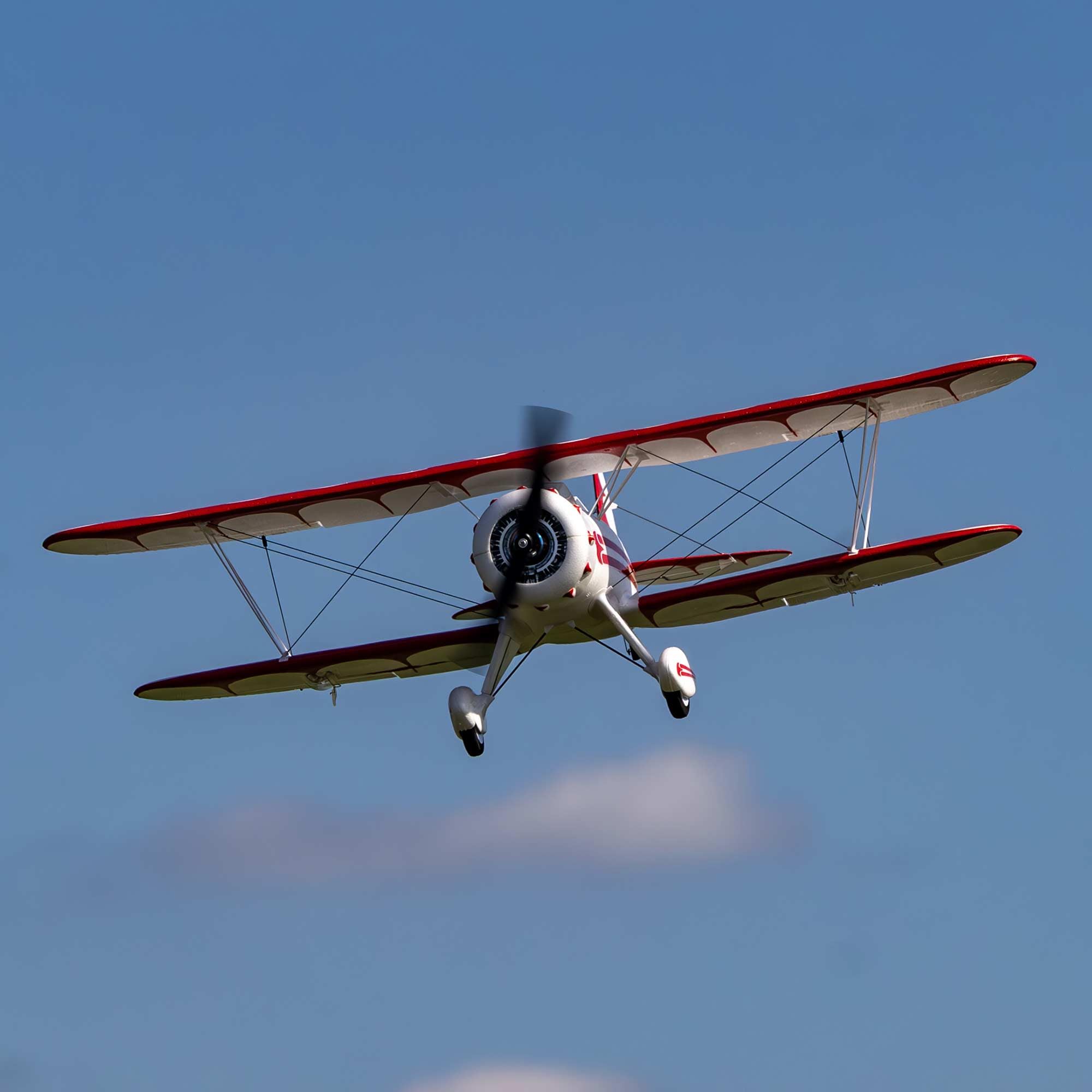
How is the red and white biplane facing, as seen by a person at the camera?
facing the viewer
